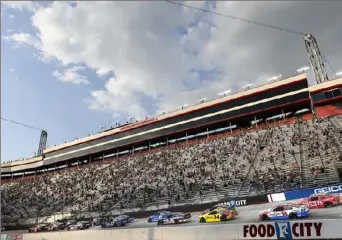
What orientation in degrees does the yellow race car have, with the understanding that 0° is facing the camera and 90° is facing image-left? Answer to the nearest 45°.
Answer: approximately 90°

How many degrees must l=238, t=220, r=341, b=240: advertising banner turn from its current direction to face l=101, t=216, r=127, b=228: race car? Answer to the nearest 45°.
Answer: approximately 135° to its right

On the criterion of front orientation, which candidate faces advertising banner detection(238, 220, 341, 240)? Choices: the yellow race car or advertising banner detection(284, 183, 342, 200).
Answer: advertising banner detection(284, 183, 342, 200)

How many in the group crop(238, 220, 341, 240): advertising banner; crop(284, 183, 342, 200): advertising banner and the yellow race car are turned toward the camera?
2

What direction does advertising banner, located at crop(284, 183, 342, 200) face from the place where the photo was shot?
facing the viewer

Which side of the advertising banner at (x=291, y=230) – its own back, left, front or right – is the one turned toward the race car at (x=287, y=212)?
back

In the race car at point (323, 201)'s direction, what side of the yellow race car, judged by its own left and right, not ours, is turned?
back

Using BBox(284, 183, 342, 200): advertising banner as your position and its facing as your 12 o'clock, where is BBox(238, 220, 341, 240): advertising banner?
BBox(238, 220, 341, 240): advertising banner is roughly at 12 o'clock from BBox(284, 183, 342, 200): advertising banner.

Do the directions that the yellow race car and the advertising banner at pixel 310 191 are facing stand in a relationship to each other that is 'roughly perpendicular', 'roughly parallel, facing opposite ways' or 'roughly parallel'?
roughly perpendicular

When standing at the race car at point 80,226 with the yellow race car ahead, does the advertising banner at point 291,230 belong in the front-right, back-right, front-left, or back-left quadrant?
front-right

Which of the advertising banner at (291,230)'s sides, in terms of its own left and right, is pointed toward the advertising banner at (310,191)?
back

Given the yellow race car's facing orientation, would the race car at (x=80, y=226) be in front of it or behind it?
in front

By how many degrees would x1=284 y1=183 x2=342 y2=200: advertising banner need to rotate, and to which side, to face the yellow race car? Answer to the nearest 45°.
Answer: approximately 45° to its right

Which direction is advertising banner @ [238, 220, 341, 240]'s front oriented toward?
toward the camera

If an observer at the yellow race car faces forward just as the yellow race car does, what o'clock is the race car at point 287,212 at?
The race car is roughly at 7 o'clock from the yellow race car.
